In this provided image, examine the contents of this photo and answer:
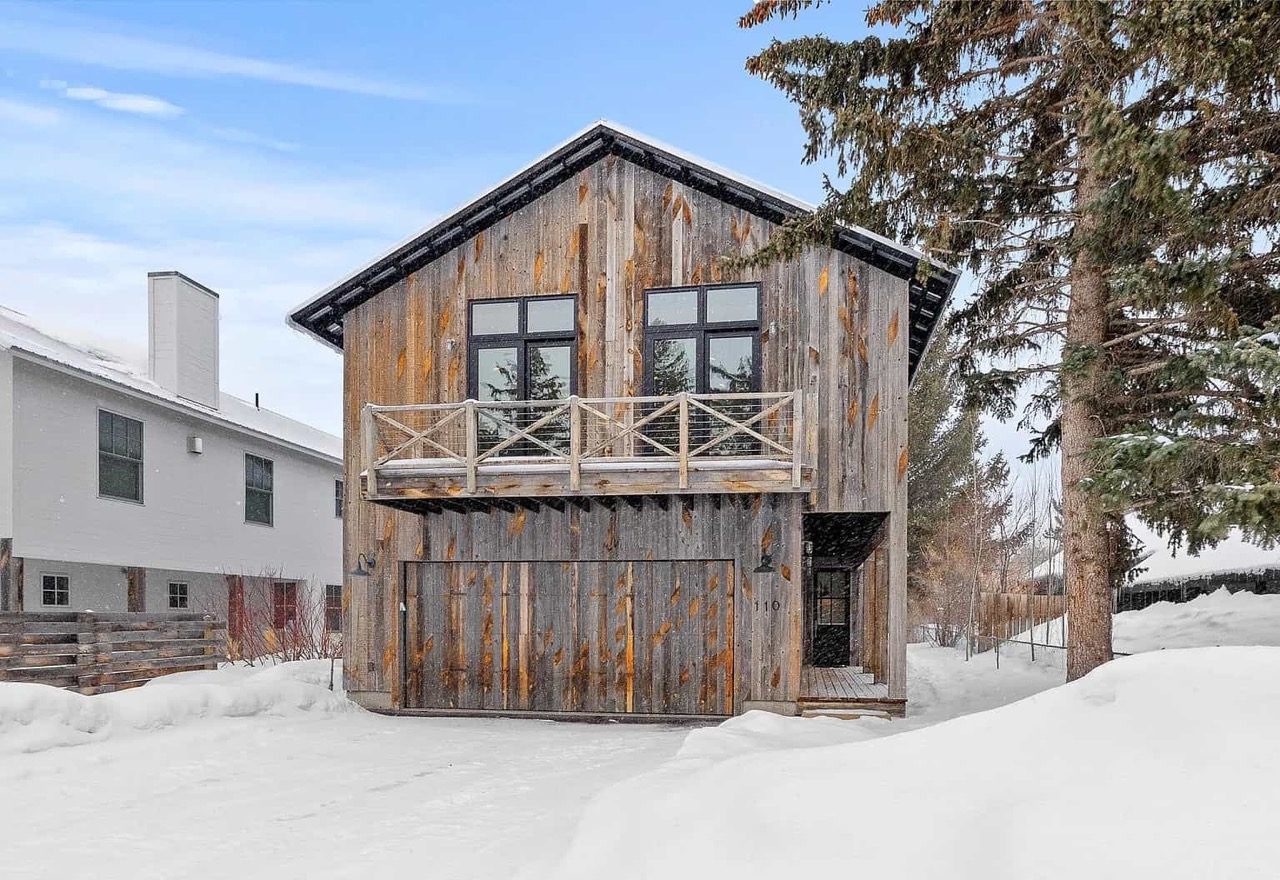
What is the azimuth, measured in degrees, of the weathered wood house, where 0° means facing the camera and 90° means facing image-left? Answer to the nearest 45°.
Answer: approximately 0°

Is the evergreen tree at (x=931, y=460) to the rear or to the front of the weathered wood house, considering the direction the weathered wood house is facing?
to the rear
